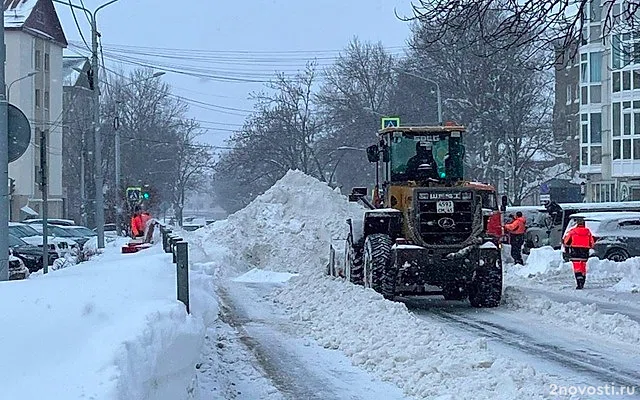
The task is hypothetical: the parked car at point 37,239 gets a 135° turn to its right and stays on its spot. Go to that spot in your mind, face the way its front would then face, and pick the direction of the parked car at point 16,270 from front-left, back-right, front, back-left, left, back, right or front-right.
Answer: left

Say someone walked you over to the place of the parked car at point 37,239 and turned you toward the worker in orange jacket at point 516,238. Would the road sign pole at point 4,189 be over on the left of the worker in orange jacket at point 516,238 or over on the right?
right
